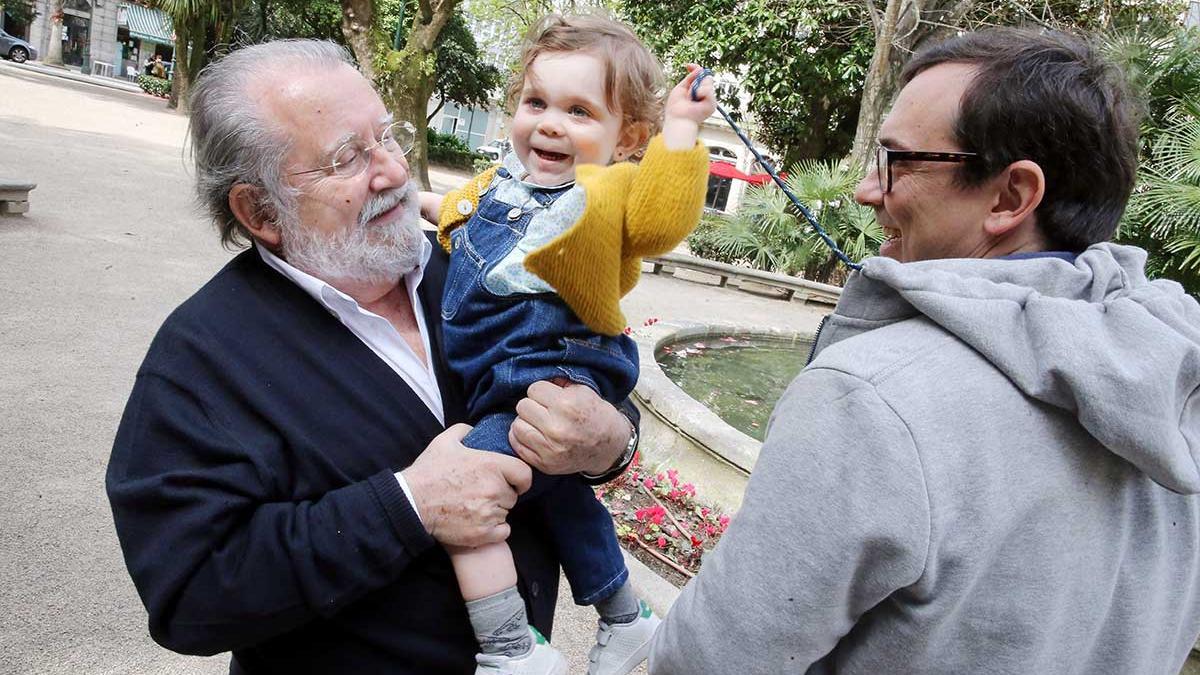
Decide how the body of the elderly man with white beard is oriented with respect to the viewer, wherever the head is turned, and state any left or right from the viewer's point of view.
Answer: facing the viewer and to the right of the viewer

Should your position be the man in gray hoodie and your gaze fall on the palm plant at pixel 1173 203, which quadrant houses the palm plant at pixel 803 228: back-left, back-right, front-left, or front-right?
front-left

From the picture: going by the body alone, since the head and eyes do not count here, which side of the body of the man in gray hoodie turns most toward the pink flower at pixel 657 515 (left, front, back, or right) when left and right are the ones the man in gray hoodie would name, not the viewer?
front

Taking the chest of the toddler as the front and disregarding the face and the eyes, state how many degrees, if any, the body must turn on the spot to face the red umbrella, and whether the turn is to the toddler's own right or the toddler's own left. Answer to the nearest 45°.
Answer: approximately 135° to the toddler's own right

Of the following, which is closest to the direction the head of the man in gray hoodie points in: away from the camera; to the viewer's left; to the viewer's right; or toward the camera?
to the viewer's left

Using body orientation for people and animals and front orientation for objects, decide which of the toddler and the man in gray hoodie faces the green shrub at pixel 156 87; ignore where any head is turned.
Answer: the man in gray hoodie

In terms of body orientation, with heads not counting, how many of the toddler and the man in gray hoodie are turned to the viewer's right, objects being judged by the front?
0

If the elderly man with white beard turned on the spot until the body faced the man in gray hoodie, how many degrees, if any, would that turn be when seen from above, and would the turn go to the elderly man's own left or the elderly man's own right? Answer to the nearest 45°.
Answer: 0° — they already face them

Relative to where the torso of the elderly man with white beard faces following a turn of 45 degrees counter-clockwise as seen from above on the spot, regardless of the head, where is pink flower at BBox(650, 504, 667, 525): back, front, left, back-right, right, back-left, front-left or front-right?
front-left

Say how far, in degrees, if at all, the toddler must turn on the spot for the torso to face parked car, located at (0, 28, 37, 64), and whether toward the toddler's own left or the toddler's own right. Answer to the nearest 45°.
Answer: approximately 90° to the toddler's own right

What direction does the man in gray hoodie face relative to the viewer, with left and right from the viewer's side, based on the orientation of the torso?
facing away from the viewer and to the left of the viewer

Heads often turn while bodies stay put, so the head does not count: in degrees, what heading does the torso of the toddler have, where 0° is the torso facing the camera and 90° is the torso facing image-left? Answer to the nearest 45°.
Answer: approximately 45°

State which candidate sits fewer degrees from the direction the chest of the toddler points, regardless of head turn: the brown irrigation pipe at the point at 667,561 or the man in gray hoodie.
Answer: the man in gray hoodie

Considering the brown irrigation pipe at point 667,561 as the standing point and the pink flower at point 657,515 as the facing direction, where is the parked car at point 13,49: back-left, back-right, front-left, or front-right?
front-left

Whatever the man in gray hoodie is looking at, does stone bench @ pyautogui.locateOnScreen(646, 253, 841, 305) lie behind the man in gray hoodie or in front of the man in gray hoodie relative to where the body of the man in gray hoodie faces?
in front

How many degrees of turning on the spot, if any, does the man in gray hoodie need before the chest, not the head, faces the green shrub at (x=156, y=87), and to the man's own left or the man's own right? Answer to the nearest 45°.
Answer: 0° — they already face it
